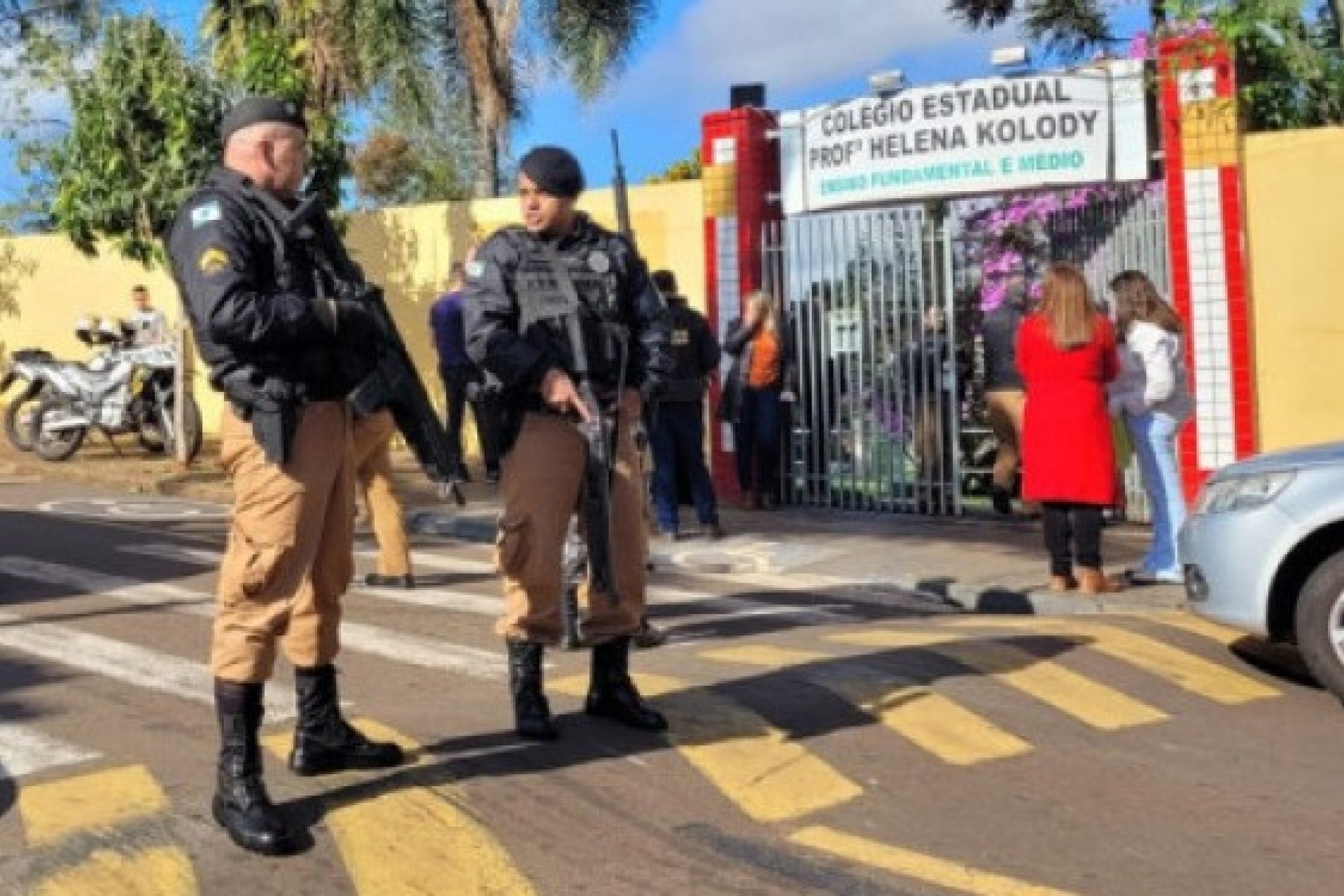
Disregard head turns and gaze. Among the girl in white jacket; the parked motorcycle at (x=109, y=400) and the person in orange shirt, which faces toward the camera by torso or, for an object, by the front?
the person in orange shirt

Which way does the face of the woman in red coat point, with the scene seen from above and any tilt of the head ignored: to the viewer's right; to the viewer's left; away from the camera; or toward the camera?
away from the camera

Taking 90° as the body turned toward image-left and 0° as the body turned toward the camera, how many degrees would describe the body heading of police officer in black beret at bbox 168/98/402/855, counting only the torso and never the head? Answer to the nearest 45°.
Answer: approximately 270°

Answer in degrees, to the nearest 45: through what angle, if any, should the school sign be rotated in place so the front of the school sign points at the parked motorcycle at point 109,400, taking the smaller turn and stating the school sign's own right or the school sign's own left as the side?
approximately 45° to the school sign's own right

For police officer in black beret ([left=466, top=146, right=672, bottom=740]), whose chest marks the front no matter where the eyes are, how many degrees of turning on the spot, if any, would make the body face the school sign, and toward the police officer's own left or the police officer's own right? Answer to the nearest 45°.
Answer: approximately 135° to the police officer's own left

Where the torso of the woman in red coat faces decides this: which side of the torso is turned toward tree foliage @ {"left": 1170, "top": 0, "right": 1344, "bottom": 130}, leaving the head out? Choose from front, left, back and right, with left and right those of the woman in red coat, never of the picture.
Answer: front

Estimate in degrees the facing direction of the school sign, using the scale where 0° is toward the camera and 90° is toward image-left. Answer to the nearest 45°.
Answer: approximately 45°

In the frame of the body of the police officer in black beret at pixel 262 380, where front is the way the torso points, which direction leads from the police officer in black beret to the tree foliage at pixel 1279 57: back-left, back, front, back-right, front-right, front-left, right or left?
front-left

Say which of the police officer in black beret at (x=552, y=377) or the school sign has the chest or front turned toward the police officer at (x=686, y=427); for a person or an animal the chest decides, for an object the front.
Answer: the school sign

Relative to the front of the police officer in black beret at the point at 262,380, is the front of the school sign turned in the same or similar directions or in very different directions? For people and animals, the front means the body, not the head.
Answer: very different directions

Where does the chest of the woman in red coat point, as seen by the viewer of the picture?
away from the camera

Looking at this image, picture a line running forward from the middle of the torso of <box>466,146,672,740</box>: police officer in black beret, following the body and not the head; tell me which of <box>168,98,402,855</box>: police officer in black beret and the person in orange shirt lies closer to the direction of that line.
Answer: the police officer in black beret

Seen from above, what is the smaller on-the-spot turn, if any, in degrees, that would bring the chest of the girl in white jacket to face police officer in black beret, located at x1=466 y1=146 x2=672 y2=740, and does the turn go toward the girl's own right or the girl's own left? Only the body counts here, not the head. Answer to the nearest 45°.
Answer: approximately 90° to the girl's own left

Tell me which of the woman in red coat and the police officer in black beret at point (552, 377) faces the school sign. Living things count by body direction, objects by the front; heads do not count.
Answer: the woman in red coat

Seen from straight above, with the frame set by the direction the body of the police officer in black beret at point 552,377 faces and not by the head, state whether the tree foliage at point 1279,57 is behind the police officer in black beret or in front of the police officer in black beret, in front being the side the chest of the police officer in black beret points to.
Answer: behind
